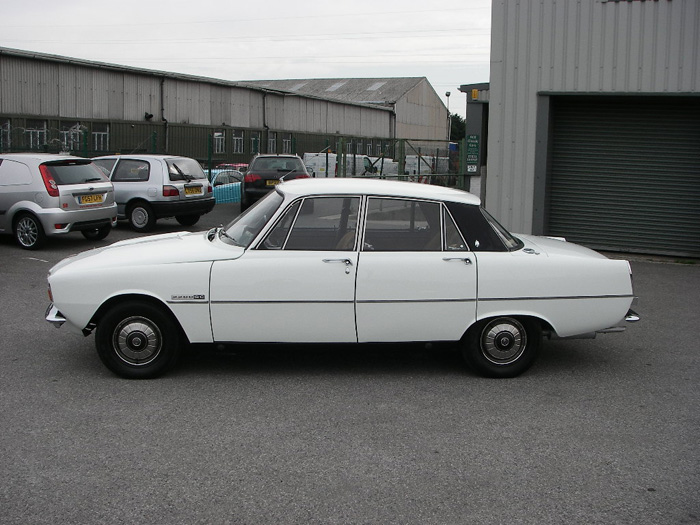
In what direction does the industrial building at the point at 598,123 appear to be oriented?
toward the camera

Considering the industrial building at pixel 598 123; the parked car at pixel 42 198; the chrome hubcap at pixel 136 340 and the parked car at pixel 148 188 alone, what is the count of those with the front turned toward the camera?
2

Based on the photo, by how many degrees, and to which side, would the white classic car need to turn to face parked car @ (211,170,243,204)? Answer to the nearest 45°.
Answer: approximately 90° to its right

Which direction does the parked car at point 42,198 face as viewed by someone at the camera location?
facing away from the viewer and to the left of the viewer

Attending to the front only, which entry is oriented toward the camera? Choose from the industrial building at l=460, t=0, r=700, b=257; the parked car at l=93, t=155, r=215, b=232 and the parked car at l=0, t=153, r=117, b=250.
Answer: the industrial building

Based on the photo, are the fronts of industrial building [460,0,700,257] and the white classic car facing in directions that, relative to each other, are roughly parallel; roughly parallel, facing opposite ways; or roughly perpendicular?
roughly perpendicular

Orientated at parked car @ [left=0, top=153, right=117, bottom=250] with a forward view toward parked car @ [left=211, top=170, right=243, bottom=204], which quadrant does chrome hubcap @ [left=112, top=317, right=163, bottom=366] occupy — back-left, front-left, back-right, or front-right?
back-right

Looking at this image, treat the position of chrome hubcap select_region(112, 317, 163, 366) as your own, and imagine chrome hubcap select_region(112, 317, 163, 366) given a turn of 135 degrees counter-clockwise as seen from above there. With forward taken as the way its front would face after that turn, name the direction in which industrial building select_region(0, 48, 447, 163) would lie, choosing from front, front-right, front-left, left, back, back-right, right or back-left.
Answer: front-left

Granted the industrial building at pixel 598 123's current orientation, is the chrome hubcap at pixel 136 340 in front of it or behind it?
in front

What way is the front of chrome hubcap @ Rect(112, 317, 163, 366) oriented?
toward the camera

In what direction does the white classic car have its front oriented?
to the viewer's left

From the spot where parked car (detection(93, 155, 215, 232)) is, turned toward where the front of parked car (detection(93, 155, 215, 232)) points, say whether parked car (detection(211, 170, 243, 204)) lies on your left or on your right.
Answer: on your right

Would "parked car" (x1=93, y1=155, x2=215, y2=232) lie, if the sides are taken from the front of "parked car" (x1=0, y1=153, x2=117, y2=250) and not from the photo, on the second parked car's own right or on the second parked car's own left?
on the second parked car's own right

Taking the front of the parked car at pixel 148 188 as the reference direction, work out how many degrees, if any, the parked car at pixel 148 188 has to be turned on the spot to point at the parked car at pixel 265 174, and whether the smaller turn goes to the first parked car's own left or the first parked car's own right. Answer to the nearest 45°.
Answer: approximately 90° to the first parked car's own right
